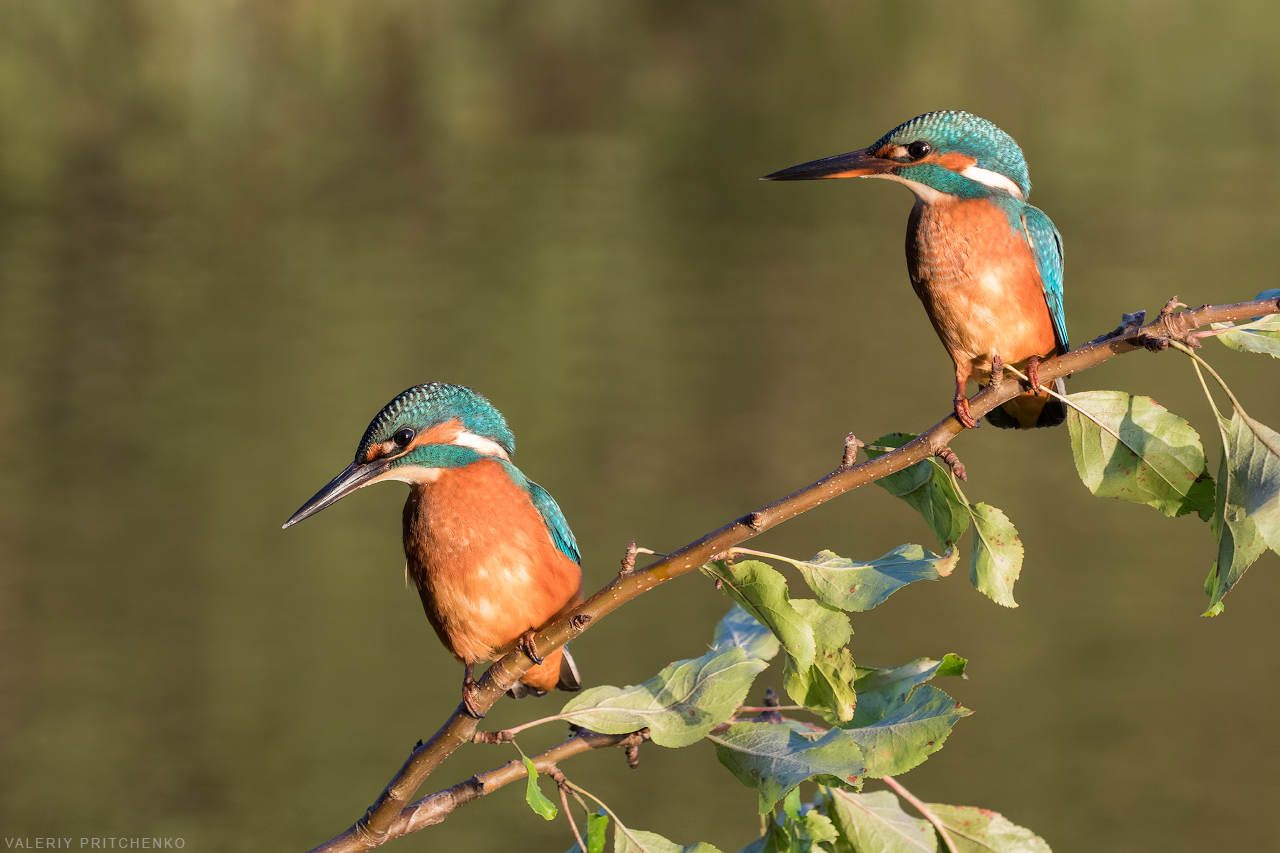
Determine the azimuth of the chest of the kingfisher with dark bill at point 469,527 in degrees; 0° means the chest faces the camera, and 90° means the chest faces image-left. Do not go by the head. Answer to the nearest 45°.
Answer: approximately 45°

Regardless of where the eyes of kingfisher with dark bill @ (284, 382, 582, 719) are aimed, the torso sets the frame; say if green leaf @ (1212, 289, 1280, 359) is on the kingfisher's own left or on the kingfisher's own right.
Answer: on the kingfisher's own left

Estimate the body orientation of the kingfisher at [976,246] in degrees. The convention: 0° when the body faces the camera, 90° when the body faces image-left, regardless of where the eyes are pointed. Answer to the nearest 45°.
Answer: approximately 45°

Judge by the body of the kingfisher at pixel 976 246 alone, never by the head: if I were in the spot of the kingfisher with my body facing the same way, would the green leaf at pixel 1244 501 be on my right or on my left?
on my left

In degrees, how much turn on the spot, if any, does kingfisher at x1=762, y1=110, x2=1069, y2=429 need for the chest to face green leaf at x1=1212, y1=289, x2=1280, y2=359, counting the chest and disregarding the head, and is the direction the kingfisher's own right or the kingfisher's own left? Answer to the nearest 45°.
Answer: approximately 90° to the kingfisher's own left
